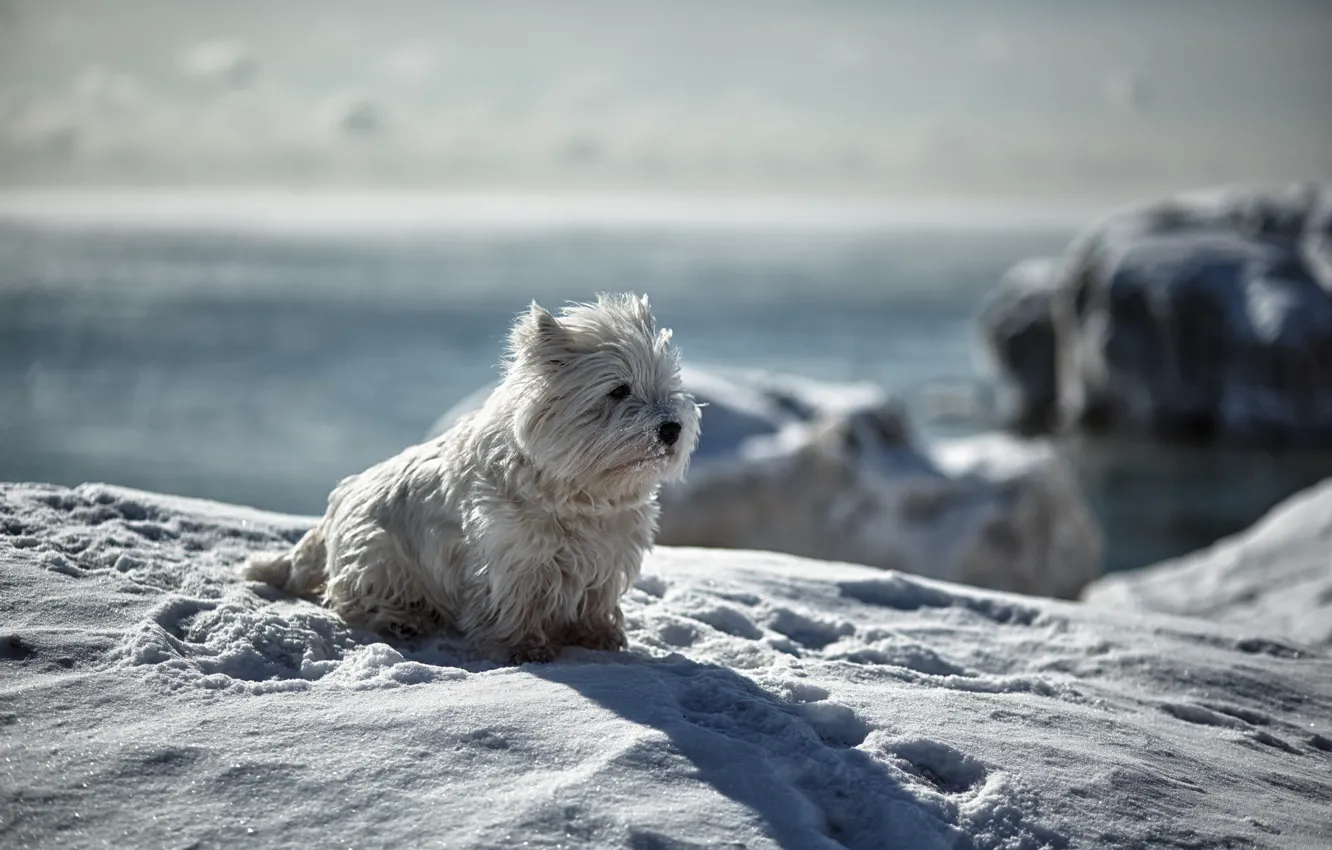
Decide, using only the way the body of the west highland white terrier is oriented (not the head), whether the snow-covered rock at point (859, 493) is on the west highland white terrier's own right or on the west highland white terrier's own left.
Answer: on the west highland white terrier's own left

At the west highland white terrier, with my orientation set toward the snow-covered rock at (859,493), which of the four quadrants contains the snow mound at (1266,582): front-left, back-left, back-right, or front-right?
front-right

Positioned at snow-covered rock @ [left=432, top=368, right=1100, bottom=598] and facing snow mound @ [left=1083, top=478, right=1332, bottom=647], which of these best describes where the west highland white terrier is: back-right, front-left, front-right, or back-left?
front-right

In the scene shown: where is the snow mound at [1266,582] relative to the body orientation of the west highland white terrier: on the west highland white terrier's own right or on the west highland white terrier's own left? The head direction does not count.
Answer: on the west highland white terrier's own left

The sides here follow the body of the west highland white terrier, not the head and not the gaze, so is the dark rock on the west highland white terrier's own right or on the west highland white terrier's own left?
on the west highland white terrier's own left

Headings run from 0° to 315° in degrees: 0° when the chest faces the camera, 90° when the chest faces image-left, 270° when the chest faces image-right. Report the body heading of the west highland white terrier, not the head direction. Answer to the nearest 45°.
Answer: approximately 315°
